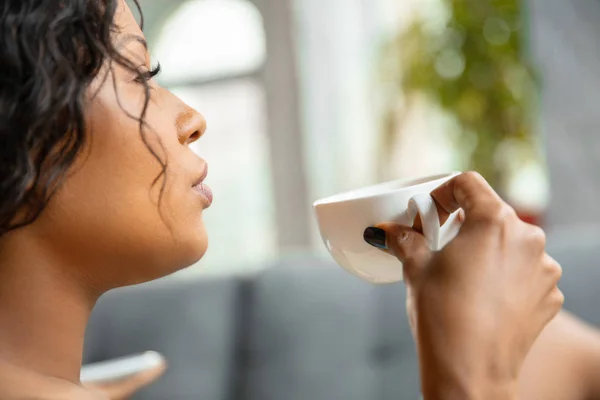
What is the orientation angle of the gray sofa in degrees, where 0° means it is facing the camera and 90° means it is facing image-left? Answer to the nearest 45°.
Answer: approximately 0°

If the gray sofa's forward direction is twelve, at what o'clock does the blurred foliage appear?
The blurred foliage is roughly at 7 o'clock from the gray sofa.

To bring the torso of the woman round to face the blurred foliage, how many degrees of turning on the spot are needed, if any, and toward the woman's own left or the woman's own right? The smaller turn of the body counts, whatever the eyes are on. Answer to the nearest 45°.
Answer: approximately 45° to the woman's own left

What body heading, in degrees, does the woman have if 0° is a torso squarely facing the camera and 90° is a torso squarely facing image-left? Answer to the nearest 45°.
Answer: approximately 270°

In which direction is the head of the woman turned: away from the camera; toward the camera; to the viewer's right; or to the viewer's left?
to the viewer's right
